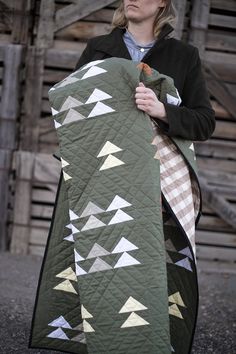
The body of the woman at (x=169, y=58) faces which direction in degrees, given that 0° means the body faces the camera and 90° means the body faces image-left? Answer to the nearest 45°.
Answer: approximately 0°
